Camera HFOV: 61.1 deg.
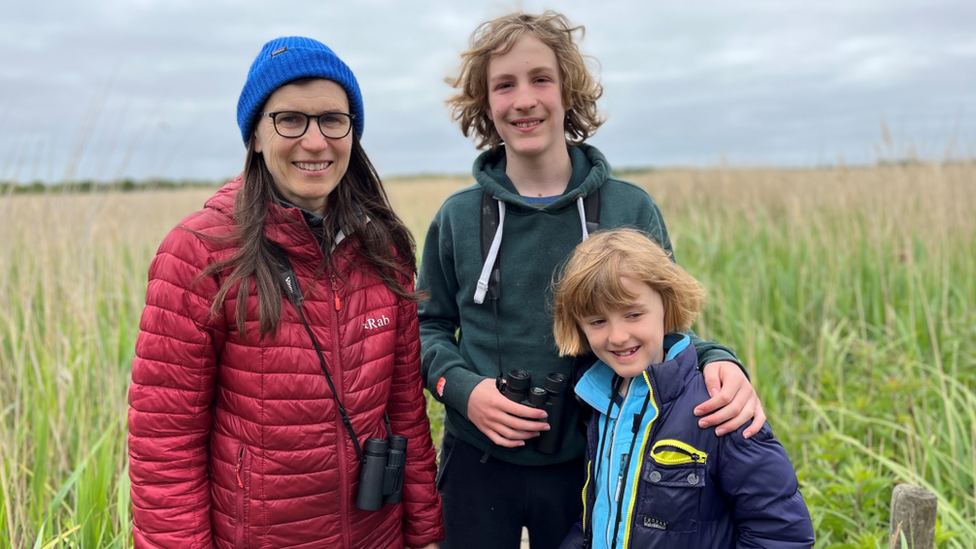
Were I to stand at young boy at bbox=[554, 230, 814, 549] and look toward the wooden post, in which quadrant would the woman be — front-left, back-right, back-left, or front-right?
back-left

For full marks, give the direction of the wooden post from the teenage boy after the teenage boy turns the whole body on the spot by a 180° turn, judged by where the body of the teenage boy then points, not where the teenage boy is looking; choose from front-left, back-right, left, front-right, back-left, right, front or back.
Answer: right

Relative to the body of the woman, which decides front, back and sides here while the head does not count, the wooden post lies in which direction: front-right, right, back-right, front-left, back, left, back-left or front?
front-left

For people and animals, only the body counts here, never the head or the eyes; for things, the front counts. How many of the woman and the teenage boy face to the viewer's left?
0

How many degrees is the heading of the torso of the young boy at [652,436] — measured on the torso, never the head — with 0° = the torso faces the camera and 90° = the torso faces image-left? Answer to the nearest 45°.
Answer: approximately 45°

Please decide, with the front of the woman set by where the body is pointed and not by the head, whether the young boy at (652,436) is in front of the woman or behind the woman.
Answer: in front

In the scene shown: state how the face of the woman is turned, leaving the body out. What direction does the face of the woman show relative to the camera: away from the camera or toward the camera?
toward the camera

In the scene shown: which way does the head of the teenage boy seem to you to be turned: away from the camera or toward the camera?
toward the camera

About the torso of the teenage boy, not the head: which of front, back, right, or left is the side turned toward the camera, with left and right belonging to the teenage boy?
front

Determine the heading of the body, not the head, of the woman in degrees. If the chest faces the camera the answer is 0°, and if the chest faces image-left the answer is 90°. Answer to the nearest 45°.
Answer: approximately 315°

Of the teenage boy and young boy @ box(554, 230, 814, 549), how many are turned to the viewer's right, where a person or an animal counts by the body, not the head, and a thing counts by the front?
0
